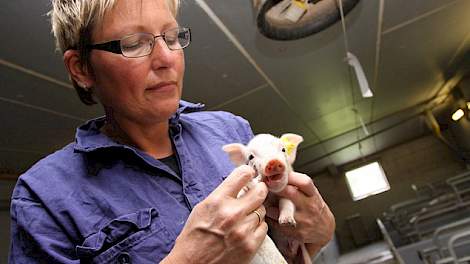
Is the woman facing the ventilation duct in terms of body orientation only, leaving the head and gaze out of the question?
no

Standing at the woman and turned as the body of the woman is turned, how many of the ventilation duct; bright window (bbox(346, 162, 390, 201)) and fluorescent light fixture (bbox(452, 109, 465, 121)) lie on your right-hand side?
0

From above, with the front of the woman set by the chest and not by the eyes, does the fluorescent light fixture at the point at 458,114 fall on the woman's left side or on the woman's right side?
on the woman's left side

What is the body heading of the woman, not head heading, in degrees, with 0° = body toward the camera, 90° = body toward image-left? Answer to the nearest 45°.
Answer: approximately 315°

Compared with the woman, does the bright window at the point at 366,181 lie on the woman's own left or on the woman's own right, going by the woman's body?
on the woman's own left

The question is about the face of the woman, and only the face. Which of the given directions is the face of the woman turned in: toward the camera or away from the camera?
toward the camera
